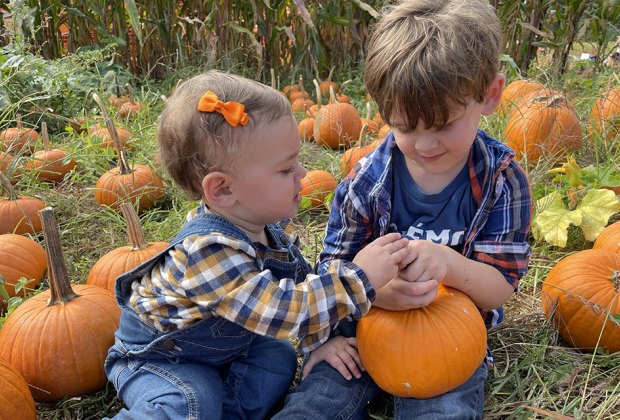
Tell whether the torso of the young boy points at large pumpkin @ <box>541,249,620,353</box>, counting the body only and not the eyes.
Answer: no

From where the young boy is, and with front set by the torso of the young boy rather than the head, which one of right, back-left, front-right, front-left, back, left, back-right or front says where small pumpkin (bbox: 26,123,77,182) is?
back-right

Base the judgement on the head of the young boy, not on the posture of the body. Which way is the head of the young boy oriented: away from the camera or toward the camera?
toward the camera

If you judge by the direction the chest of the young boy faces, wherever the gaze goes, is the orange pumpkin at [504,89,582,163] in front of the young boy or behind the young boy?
behind

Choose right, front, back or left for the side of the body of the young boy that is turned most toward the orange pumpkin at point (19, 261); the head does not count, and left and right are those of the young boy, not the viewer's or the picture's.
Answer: right

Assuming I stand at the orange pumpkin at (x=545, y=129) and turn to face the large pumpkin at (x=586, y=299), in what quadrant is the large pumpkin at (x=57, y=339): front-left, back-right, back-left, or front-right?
front-right

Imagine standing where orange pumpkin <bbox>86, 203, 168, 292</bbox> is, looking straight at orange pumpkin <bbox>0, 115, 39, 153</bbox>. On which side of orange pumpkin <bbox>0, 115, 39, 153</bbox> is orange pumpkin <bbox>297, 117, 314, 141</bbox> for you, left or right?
right

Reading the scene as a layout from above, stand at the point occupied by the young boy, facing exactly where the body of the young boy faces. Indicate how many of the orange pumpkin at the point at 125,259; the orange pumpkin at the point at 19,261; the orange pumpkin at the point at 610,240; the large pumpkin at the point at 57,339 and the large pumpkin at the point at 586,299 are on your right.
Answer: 3

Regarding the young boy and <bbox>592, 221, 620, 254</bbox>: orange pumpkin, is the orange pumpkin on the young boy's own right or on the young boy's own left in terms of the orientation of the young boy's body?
on the young boy's own left

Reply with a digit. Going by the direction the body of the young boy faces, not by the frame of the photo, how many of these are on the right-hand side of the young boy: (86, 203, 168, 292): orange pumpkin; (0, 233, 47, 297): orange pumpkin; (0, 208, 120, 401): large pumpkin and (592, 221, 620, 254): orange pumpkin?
3

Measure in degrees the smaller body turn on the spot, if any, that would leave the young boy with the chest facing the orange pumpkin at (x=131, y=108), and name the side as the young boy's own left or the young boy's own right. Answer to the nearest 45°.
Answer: approximately 135° to the young boy's own right

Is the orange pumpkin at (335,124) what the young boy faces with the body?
no

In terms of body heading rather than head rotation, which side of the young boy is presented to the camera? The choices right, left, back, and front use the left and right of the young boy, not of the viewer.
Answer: front

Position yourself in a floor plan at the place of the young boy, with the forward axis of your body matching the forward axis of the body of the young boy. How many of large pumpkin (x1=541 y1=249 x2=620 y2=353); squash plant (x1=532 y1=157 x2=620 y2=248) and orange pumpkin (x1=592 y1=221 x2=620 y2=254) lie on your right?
0

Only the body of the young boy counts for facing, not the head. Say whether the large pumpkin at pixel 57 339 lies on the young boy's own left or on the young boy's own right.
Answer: on the young boy's own right

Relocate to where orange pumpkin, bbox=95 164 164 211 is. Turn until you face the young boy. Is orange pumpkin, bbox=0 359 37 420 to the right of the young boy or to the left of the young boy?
right

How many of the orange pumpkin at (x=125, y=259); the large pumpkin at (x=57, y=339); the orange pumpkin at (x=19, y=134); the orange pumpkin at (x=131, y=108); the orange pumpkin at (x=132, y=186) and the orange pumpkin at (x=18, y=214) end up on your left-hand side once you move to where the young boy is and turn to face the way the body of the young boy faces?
0

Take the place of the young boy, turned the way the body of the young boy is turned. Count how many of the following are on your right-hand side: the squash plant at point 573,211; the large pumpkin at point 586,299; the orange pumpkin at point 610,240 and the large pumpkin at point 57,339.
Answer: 1

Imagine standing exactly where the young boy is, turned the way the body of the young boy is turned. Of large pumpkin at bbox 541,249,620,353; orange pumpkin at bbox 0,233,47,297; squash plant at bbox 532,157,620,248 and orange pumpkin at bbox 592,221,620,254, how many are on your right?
1

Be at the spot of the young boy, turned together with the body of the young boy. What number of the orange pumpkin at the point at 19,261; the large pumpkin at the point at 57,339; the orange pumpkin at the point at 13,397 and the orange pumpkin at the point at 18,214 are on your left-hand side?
0
